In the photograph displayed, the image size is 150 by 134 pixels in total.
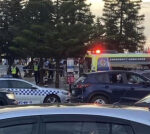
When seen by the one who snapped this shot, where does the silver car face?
facing to the left of the viewer

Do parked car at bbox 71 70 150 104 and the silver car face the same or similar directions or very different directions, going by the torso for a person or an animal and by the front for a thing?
very different directions

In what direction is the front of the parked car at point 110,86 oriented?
to the viewer's right

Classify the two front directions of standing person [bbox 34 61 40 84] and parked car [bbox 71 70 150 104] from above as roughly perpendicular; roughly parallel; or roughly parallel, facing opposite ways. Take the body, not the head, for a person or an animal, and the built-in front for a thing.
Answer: roughly perpendicular
